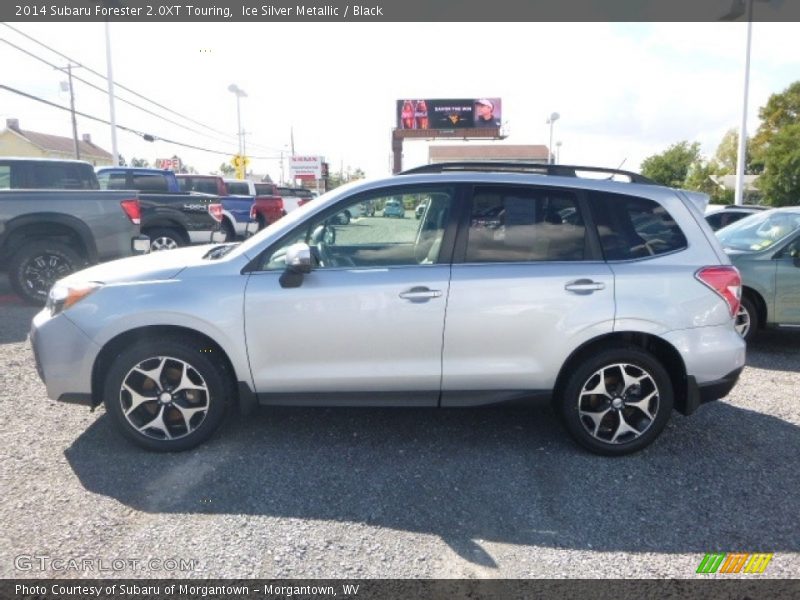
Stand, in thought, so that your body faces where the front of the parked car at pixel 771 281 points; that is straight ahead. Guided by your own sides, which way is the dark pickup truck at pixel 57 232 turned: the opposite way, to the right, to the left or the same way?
the same way

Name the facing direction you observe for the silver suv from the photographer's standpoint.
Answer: facing to the left of the viewer

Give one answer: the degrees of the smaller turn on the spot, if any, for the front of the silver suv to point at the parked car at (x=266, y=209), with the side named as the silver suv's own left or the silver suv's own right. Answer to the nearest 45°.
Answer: approximately 90° to the silver suv's own right

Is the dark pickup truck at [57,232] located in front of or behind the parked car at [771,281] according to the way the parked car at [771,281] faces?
in front

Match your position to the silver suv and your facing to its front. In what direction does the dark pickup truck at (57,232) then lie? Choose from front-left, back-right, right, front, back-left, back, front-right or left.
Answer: front-right

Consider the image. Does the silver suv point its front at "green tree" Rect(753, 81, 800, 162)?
no

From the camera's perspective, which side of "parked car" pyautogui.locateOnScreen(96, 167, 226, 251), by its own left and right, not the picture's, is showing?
left

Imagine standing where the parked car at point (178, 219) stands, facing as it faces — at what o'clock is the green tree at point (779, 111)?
The green tree is roughly at 5 o'clock from the parked car.

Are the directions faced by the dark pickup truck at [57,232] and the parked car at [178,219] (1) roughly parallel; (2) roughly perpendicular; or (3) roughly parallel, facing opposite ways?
roughly parallel

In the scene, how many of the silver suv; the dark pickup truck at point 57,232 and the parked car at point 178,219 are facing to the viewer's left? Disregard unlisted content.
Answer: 3

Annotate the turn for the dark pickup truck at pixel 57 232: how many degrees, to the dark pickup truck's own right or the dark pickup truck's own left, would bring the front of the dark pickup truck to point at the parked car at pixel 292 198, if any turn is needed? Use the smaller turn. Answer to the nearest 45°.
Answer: approximately 135° to the dark pickup truck's own right

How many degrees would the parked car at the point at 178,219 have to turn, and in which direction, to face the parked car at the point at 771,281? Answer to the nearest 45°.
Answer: approximately 135° to its left

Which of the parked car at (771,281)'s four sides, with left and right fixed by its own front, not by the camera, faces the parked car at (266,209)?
right

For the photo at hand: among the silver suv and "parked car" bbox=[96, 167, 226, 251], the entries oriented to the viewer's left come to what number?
2

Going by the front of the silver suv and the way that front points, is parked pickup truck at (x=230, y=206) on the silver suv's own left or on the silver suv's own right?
on the silver suv's own right

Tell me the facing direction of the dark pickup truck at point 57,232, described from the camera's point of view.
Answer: facing to the left of the viewer

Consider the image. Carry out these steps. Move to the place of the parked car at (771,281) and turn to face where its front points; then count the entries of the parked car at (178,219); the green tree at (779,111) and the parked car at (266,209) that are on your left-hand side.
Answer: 0
